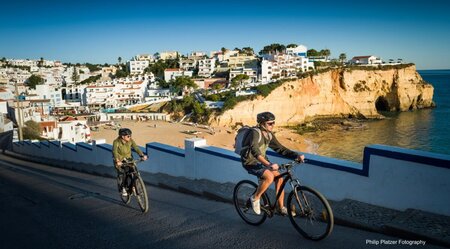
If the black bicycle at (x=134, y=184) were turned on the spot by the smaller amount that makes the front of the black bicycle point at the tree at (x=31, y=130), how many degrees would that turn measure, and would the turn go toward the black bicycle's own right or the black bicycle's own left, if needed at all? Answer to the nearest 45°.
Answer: approximately 135° to the black bicycle's own left

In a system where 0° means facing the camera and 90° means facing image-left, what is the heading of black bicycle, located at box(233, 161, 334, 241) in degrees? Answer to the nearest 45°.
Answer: approximately 315°

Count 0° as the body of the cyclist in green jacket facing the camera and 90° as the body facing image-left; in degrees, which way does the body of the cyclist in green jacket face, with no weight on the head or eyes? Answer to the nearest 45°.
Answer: approximately 315°
